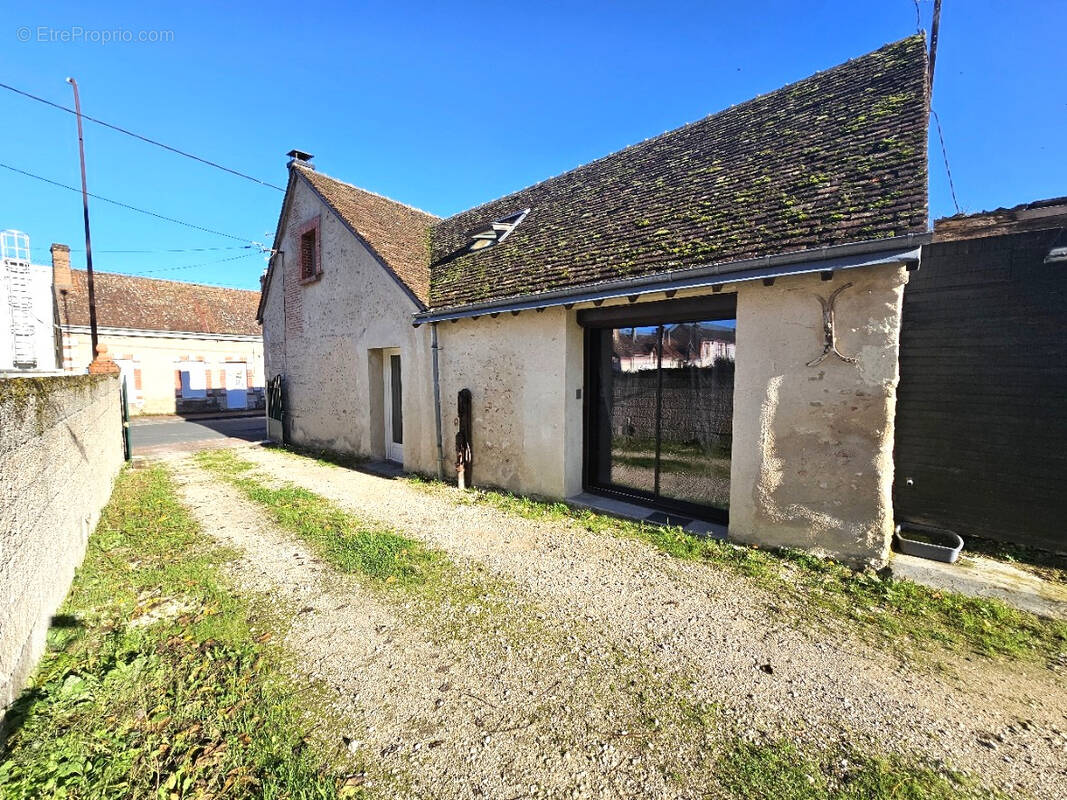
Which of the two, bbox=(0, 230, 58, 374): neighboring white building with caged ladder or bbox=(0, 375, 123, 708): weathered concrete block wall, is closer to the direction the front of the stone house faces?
the weathered concrete block wall

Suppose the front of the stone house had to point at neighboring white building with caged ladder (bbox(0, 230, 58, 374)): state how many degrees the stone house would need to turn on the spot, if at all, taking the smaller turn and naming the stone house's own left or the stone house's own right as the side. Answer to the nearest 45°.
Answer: approximately 45° to the stone house's own right

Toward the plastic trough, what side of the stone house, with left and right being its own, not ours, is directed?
left

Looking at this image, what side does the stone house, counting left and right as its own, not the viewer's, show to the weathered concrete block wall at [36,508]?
front

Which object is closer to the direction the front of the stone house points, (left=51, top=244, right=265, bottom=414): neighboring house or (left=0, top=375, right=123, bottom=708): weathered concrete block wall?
the weathered concrete block wall

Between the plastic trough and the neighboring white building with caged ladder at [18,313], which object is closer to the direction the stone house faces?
the neighboring white building with caged ladder

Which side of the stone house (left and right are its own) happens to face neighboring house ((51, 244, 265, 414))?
right
